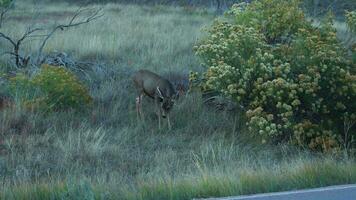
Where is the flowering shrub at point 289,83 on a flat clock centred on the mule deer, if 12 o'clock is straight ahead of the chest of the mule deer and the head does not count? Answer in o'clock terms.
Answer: The flowering shrub is roughly at 11 o'clock from the mule deer.

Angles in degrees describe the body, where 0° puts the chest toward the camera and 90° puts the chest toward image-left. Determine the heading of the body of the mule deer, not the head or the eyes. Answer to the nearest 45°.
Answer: approximately 315°

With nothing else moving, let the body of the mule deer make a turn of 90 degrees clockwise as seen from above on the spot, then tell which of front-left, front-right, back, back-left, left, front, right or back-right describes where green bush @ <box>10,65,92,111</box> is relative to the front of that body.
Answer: front-right
